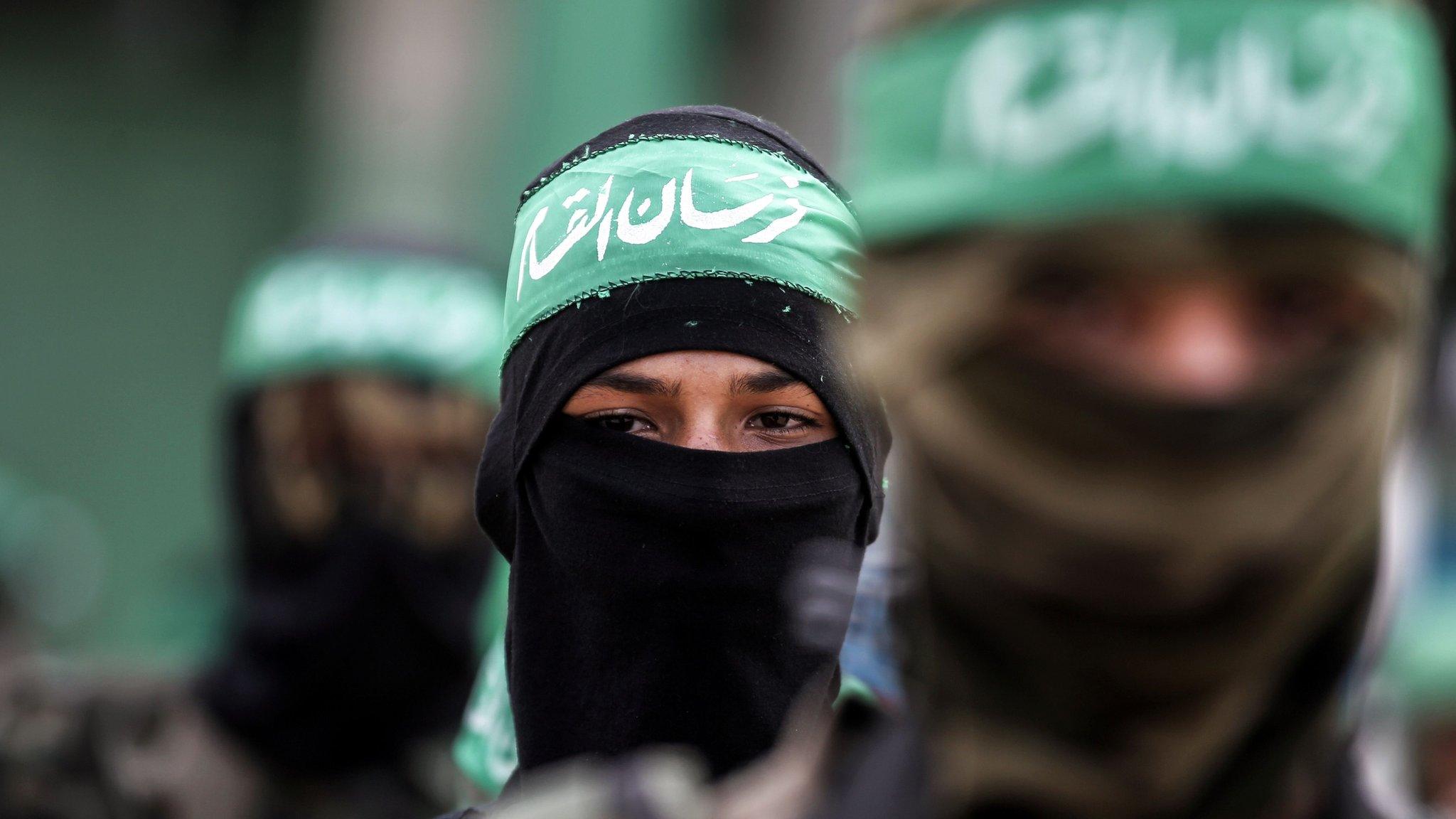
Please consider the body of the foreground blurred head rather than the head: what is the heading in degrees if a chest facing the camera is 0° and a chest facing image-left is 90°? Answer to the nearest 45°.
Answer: approximately 0°

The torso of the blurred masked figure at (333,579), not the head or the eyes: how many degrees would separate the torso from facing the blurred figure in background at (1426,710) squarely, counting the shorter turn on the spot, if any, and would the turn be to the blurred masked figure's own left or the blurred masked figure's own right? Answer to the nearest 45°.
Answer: approximately 45° to the blurred masked figure's own left

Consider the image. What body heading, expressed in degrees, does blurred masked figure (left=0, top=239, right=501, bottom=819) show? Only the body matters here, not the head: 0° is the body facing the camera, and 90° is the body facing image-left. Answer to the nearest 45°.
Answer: approximately 0°

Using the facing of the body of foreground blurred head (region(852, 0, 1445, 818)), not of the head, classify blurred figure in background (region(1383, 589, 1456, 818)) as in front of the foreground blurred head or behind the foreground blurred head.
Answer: behind

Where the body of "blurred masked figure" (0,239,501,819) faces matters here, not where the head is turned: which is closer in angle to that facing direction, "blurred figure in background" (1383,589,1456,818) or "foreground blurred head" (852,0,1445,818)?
the foreground blurred head

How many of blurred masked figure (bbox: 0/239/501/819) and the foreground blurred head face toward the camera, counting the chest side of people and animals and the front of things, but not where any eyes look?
2

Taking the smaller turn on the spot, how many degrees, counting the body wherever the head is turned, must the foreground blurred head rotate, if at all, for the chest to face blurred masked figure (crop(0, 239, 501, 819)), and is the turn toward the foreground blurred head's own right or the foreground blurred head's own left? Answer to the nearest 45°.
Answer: approximately 135° to the foreground blurred head's own right
